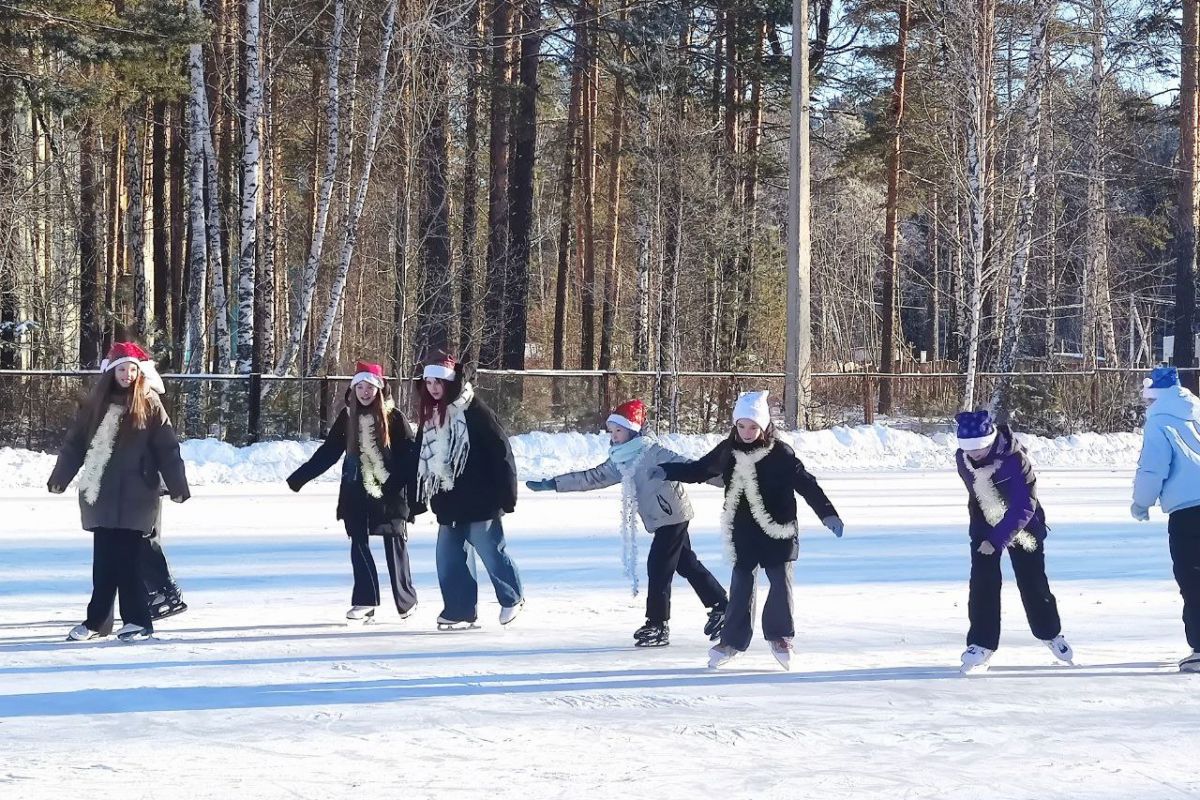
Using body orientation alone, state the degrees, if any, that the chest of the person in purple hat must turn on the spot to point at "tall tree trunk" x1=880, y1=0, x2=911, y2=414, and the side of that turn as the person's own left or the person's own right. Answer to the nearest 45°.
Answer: approximately 135° to the person's own right

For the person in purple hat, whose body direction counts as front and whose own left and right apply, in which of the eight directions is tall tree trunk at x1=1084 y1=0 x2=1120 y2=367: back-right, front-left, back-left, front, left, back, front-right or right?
back-right

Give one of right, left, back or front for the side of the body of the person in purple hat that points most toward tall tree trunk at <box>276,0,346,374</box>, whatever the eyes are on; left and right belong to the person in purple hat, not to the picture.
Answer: right

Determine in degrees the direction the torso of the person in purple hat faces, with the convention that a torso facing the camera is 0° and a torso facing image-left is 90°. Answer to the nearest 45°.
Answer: approximately 45°

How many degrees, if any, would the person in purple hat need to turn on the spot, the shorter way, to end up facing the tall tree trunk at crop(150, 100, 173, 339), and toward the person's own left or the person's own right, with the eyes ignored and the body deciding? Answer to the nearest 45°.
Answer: approximately 90° to the person's own right

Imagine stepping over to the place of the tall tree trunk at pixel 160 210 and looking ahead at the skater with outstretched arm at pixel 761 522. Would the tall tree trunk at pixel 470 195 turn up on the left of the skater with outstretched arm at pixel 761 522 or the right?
left

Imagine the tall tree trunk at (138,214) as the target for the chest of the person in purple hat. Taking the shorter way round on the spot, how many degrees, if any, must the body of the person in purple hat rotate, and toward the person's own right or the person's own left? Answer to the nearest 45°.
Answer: approximately 90° to the person's own right

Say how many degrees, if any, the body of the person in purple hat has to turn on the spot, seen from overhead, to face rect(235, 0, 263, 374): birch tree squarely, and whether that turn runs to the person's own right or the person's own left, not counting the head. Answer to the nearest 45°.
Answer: approximately 90° to the person's own right

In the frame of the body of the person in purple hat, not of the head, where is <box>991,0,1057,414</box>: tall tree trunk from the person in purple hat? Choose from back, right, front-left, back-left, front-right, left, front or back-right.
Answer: back-right
